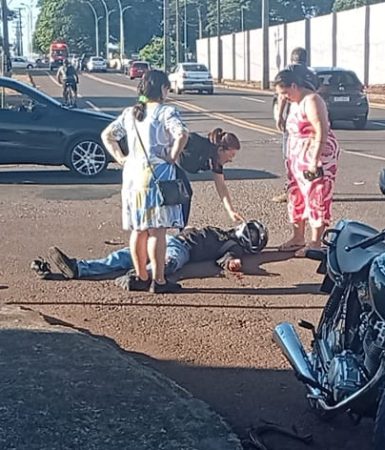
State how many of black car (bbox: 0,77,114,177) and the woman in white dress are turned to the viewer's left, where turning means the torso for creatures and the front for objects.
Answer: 0

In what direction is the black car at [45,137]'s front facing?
to the viewer's right

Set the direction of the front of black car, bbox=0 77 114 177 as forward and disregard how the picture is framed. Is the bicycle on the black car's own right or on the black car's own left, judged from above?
on the black car's own left

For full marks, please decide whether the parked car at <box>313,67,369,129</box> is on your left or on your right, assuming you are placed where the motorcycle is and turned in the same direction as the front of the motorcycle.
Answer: on your left

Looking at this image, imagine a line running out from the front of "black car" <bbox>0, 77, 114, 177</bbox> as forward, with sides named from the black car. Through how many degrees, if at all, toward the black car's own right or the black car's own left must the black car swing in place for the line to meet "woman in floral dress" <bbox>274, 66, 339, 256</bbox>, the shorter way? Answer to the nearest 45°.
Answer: approximately 90° to the black car's own right

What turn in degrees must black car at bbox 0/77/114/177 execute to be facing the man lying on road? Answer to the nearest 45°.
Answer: approximately 90° to its right

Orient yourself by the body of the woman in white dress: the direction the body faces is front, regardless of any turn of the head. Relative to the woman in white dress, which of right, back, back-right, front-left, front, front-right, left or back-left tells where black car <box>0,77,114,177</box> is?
front-left

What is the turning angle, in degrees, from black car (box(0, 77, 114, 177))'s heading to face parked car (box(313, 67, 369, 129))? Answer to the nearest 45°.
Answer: approximately 45° to its left

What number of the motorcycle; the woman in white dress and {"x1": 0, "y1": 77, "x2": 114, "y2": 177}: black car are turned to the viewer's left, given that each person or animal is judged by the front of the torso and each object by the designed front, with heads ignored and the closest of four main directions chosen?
0

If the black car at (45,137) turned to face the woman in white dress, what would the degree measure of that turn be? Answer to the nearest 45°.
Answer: approximately 90° to its right
